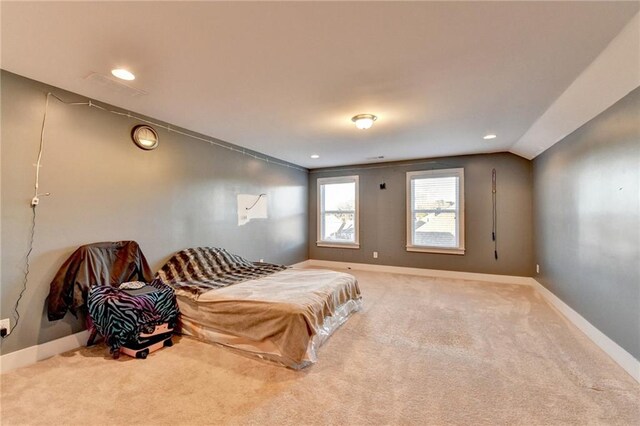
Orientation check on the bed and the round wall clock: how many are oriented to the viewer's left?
0

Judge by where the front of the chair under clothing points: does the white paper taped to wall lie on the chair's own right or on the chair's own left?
on the chair's own left

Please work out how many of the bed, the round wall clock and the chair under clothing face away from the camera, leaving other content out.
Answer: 0

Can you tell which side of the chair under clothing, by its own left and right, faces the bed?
front

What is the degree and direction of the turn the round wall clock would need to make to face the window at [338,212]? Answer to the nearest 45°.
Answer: approximately 45° to its left

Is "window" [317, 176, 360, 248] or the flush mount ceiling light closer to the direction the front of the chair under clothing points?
the flush mount ceiling light

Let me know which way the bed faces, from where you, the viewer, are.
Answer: facing the viewer and to the right of the viewer
